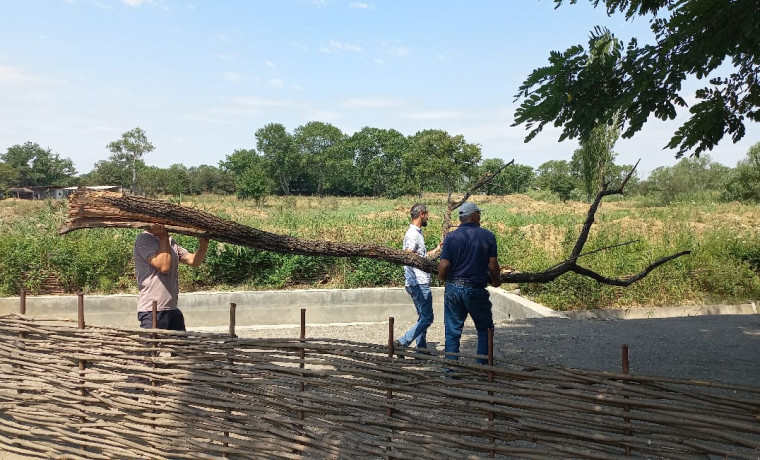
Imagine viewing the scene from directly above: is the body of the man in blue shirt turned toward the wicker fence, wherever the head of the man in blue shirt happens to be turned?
no

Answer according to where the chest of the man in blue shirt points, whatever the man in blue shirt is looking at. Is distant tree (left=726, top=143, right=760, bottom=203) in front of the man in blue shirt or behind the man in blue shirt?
in front

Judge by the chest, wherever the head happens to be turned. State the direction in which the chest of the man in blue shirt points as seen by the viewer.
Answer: away from the camera
